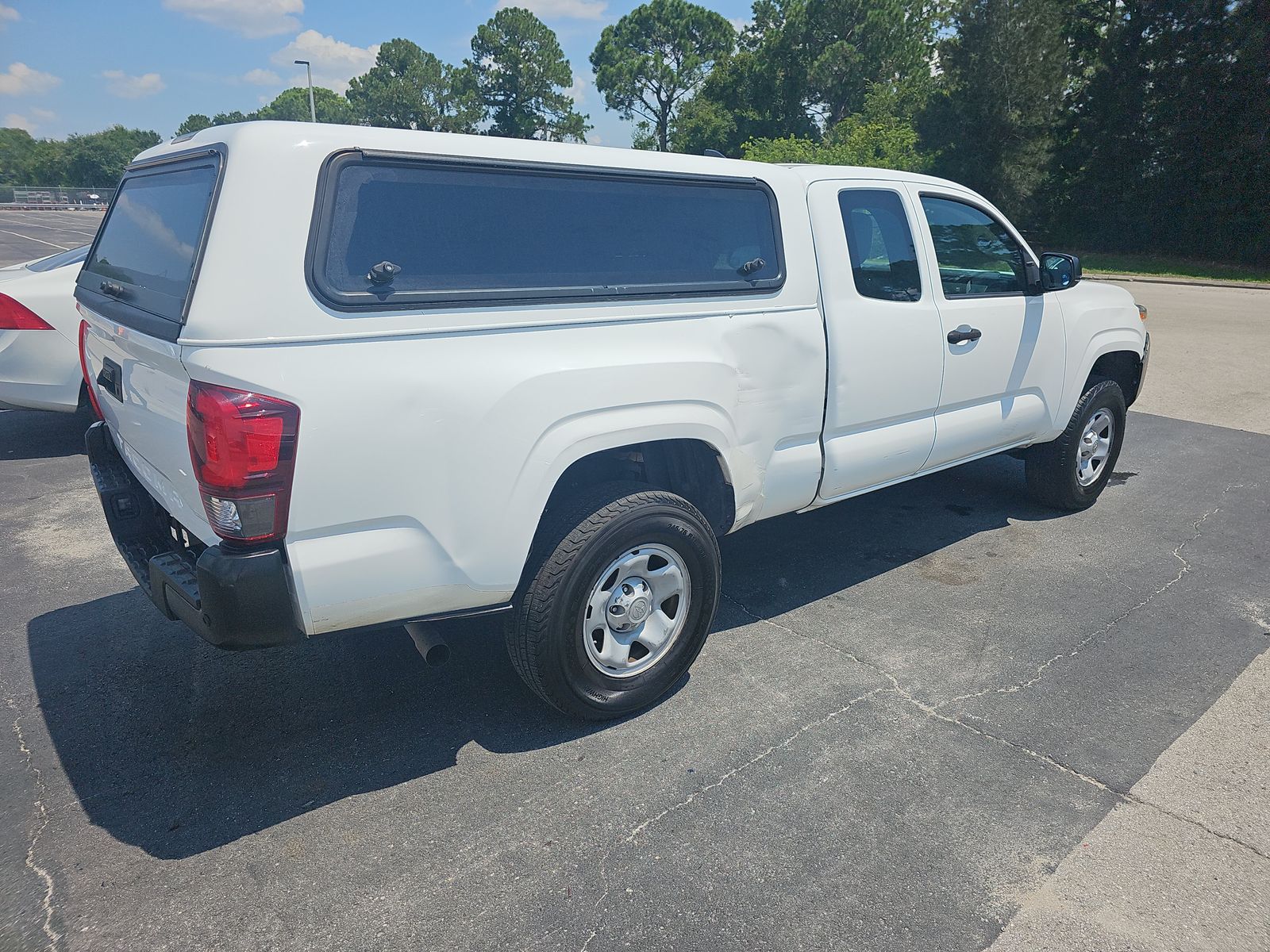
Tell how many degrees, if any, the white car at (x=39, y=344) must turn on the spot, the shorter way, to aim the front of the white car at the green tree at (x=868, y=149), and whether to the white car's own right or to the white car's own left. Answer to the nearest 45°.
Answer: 0° — it already faces it

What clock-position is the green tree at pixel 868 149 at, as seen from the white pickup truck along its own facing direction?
The green tree is roughly at 11 o'clock from the white pickup truck.

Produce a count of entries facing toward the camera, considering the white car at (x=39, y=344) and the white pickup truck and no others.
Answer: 0

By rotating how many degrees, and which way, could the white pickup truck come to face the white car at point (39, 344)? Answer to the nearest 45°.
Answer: approximately 90° to its left

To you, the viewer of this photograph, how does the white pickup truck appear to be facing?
facing away from the viewer and to the right of the viewer

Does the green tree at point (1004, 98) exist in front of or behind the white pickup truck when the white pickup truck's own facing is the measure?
in front

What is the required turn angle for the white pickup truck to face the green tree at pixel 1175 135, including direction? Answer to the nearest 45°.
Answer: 0° — it already faces it

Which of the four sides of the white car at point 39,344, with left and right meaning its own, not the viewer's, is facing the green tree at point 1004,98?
front

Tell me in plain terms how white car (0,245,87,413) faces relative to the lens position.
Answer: facing away from the viewer and to the right of the viewer

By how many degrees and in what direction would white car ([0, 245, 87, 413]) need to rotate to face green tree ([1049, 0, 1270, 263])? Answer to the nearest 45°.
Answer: approximately 45° to its right
